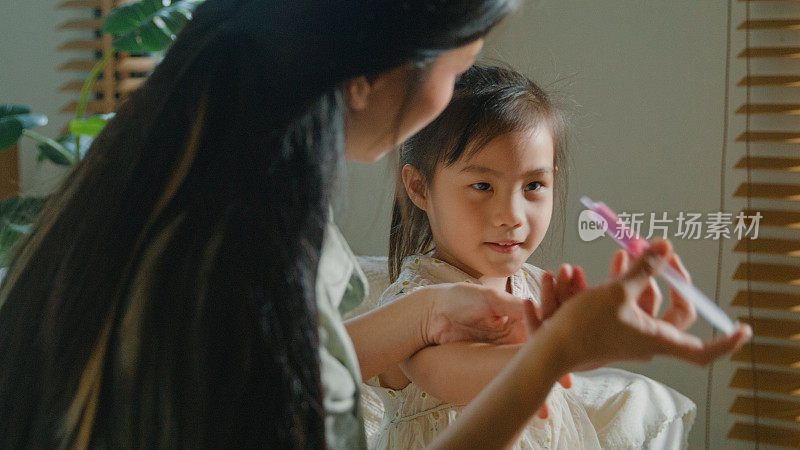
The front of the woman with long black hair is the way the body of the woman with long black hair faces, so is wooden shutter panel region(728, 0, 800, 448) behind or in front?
in front

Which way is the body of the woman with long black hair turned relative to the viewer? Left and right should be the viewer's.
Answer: facing away from the viewer and to the right of the viewer

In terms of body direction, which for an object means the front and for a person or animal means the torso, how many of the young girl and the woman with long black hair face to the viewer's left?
0

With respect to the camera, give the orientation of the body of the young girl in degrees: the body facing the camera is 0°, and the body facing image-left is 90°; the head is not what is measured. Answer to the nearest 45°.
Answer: approximately 315°

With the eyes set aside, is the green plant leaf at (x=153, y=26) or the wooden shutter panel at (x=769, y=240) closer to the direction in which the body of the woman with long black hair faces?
the wooden shutter panel

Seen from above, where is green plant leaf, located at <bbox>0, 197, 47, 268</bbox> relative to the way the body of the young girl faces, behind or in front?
behind

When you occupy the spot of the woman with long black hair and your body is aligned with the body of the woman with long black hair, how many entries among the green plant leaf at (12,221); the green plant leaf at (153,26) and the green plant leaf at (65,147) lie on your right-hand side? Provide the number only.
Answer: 0

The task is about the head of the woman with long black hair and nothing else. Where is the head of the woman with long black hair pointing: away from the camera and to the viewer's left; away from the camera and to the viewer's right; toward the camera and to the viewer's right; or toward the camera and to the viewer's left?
away from the camera and to the viewer's right

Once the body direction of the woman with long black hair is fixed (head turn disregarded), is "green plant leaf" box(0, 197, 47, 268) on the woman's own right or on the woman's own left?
on the woman's own left
